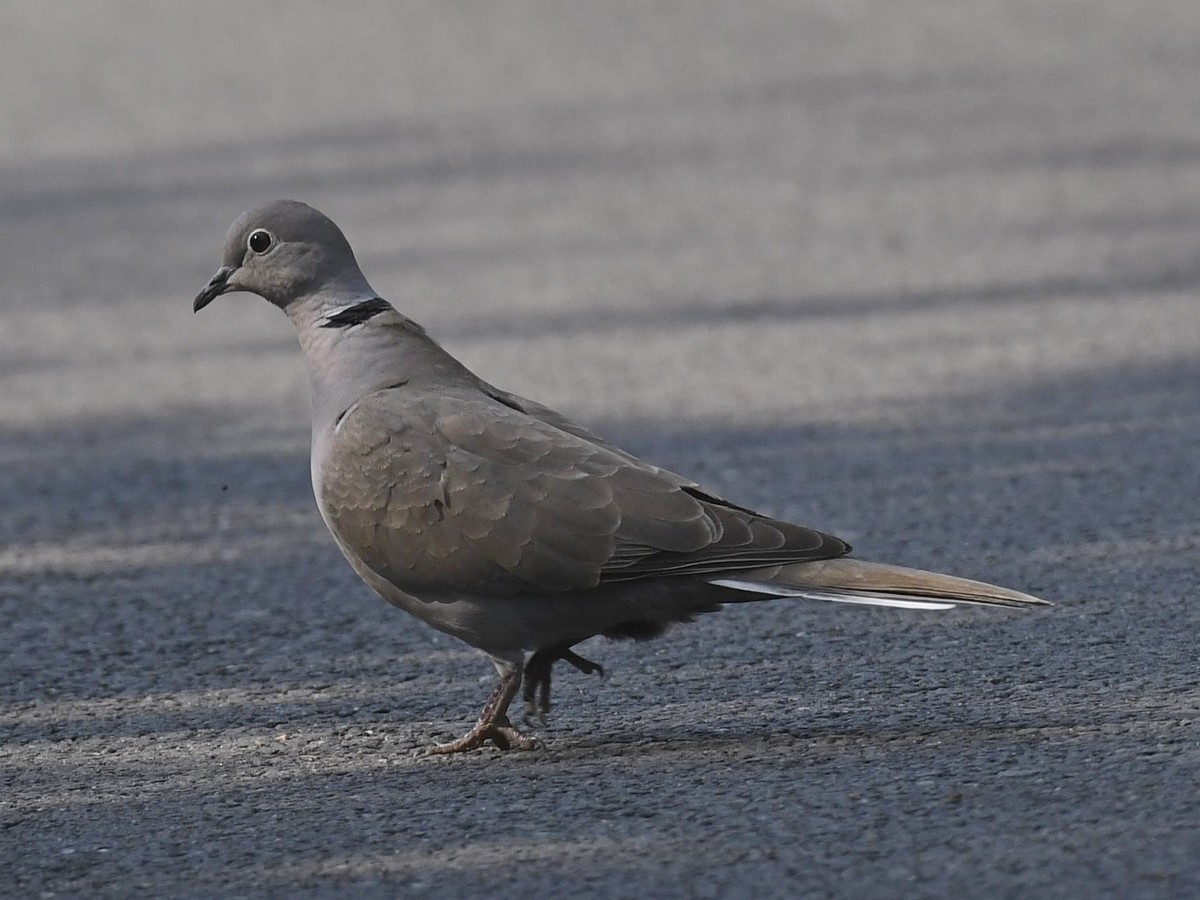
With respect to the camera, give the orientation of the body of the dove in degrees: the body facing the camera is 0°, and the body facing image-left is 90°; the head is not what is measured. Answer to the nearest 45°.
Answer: approximately 90°
